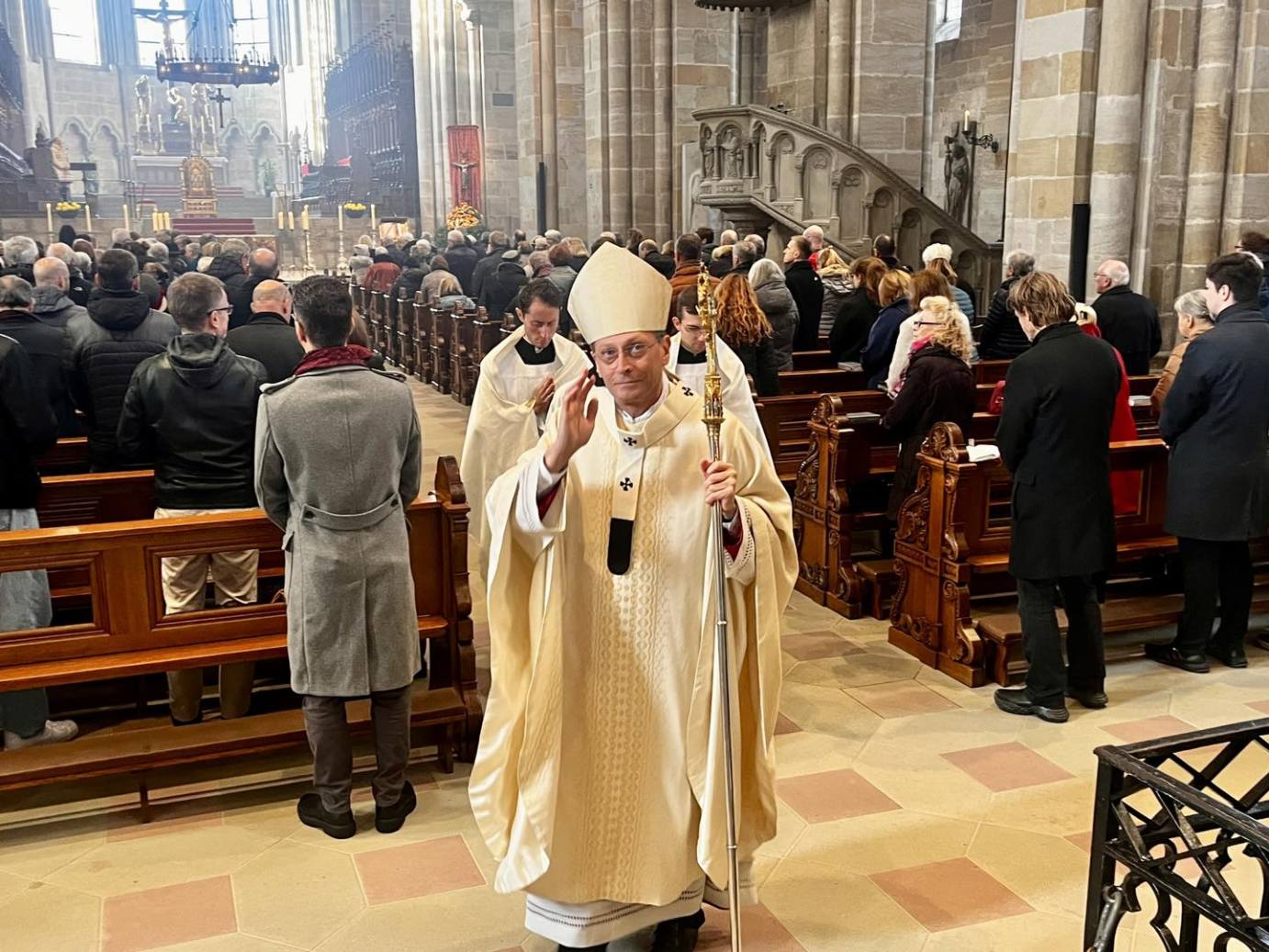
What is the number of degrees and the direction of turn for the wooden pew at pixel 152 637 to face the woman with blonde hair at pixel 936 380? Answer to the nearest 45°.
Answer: approximately 90° to its right

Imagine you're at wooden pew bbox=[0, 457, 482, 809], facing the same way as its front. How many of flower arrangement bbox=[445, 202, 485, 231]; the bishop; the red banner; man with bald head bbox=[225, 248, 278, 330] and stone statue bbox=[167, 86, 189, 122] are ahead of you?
4

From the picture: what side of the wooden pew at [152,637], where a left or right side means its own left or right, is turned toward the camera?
back

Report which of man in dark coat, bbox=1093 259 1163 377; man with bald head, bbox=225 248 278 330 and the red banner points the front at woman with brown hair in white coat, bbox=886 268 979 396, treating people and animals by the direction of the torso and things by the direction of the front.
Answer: the red banner

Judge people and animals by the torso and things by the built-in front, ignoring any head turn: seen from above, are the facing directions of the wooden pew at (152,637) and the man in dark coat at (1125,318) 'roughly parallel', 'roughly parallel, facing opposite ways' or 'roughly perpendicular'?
roughly parallel

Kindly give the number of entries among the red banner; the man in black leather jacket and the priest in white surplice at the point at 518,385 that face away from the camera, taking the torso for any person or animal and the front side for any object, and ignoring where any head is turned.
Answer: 1

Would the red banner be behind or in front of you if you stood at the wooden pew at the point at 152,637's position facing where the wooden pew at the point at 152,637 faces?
in front

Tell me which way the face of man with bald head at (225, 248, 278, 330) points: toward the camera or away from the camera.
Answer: away from the camera

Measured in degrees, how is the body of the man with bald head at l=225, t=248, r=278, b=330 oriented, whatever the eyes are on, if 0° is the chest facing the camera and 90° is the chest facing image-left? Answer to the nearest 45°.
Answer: approximately 180°

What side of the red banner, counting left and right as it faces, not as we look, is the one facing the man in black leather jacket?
front

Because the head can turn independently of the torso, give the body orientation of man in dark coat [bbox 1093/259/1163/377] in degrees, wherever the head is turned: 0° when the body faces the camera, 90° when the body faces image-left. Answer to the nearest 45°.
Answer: approximately 135°

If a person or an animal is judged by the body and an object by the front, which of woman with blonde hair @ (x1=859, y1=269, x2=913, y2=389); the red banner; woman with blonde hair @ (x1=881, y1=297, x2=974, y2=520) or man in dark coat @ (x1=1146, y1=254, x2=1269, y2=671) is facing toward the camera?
the red banner

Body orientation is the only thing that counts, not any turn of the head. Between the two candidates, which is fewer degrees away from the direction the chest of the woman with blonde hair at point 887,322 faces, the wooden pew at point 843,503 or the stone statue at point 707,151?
the stone statue

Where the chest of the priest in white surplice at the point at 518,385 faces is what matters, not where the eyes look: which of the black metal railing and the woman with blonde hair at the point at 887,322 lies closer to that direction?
the black metal railing

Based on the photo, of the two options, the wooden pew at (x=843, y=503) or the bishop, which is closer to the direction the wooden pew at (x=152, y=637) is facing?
the wooden pew

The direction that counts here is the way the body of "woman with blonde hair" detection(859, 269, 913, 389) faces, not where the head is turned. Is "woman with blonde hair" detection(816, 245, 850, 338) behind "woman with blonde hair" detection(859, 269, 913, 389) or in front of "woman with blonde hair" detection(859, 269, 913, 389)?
in front

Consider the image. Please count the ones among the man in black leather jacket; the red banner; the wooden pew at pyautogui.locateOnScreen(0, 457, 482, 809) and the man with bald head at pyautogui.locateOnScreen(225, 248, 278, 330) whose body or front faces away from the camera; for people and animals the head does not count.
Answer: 3

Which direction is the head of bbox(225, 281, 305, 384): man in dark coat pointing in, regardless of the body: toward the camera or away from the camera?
away from the camera

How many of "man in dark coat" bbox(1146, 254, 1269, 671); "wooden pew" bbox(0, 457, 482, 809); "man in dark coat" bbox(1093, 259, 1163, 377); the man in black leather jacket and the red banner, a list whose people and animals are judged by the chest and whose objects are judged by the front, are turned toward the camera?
1

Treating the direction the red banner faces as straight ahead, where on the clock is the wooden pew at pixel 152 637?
The wooden pew is roughly at 12 o'clock from the red banner.

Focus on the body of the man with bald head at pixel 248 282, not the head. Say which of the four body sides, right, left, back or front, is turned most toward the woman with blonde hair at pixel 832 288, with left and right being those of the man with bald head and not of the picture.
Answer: right

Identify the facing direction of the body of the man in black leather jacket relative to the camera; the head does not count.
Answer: away from the camera

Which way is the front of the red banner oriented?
toward the camera

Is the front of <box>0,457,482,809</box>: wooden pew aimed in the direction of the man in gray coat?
no
